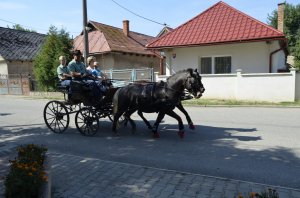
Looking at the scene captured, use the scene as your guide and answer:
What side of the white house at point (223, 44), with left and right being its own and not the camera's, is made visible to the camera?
front

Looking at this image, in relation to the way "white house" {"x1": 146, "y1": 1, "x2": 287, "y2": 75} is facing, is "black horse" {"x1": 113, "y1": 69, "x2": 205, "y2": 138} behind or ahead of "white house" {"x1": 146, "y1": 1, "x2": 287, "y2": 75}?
ahead

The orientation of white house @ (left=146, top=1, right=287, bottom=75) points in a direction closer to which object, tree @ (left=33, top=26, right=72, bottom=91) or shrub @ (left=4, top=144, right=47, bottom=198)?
the shrub

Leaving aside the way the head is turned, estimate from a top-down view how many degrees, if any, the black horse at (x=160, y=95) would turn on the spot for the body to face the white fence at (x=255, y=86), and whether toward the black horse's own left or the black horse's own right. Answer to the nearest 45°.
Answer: approximately 45° to the black horse's own left

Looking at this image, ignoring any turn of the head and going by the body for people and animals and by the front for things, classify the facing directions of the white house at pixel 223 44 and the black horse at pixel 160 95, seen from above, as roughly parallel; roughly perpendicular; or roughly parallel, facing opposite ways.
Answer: roughly perpendicular

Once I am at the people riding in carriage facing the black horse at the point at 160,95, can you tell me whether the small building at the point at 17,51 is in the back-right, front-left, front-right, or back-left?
back-left

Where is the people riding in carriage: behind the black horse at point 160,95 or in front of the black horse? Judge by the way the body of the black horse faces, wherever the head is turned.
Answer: behind

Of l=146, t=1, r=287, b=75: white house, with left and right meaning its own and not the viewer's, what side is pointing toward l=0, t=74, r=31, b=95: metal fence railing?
right

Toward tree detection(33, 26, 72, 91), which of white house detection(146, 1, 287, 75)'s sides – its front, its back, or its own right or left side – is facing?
right

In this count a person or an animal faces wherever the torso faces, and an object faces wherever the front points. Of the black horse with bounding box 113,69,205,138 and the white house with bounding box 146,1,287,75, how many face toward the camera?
1

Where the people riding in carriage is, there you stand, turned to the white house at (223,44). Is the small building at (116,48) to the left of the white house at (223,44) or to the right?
left

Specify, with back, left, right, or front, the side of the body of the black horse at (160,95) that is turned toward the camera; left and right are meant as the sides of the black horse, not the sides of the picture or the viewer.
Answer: right

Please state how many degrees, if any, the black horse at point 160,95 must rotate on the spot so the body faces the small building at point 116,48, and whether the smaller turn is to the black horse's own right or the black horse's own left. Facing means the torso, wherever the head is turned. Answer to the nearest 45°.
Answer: approximately 90° to the black horse's own left

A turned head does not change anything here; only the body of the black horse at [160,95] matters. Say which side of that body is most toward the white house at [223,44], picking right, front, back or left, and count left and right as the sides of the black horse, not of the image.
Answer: left
